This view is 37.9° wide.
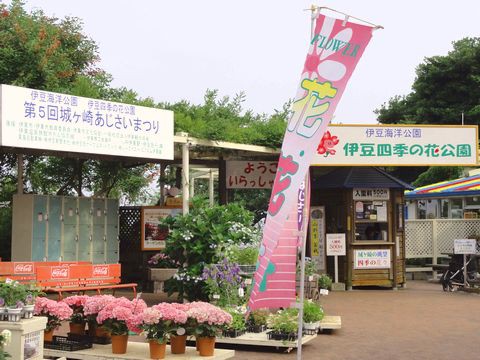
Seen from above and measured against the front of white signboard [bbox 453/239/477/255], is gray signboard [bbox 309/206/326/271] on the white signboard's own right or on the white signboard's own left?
on the white signboard's own right

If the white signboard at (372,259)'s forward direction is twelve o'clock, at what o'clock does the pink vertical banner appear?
The pink vertical banner is roughly at 12 o'clock from the white signboard.

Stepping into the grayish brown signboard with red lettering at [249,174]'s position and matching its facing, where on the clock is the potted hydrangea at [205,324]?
The potted hydrangea is roughly at 12 o'clock from the grayish brown signboard with red lettering.

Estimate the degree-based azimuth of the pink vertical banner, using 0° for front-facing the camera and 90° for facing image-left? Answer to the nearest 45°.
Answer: approximately 0°

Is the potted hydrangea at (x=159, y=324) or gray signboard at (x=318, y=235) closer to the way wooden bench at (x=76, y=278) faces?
the potted hydrangea

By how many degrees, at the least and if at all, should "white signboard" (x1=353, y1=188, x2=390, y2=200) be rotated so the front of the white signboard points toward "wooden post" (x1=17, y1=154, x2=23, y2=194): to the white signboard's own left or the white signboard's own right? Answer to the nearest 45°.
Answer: approximately 45° to the white signboard's own right

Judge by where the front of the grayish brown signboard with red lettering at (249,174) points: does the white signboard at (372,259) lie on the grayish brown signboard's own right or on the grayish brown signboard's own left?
on the grayish brown signboard's own left

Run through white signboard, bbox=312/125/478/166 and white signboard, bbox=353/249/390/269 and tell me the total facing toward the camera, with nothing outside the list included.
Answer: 2

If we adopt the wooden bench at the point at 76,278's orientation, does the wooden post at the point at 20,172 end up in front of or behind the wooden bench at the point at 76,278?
behind
